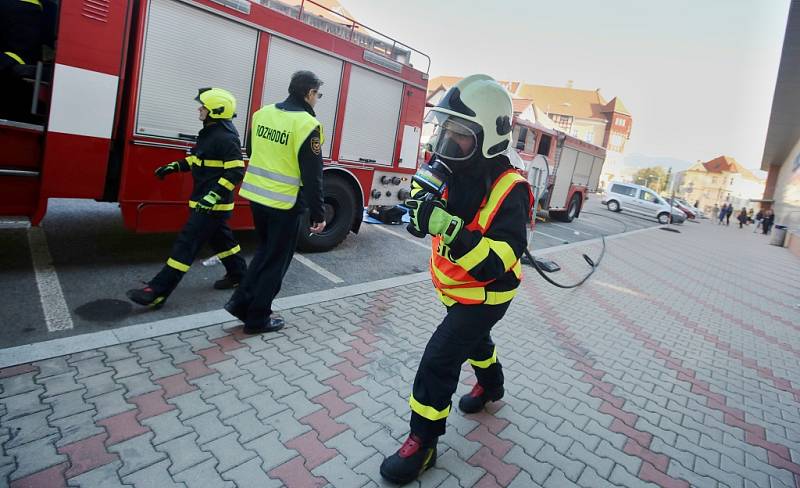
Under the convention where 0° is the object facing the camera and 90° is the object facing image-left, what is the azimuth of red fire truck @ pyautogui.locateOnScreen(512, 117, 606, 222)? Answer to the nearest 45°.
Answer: approximately 45°

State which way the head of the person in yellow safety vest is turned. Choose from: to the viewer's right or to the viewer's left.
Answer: to the viewer's right

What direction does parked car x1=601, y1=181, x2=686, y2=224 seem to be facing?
to the viewer's right

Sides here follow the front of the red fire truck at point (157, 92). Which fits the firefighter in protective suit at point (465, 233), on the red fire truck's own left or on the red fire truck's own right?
on the red fire truck's own left

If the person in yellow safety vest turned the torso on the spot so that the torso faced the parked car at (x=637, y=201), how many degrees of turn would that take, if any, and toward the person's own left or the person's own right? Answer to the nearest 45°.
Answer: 0° — they already face it

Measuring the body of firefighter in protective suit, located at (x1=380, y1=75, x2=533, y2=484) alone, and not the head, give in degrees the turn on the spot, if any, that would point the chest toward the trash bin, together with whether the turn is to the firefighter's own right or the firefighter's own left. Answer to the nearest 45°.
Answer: approximately 180°

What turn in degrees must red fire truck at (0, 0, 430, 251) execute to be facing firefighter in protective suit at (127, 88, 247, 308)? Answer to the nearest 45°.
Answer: approximately 90° to its left
